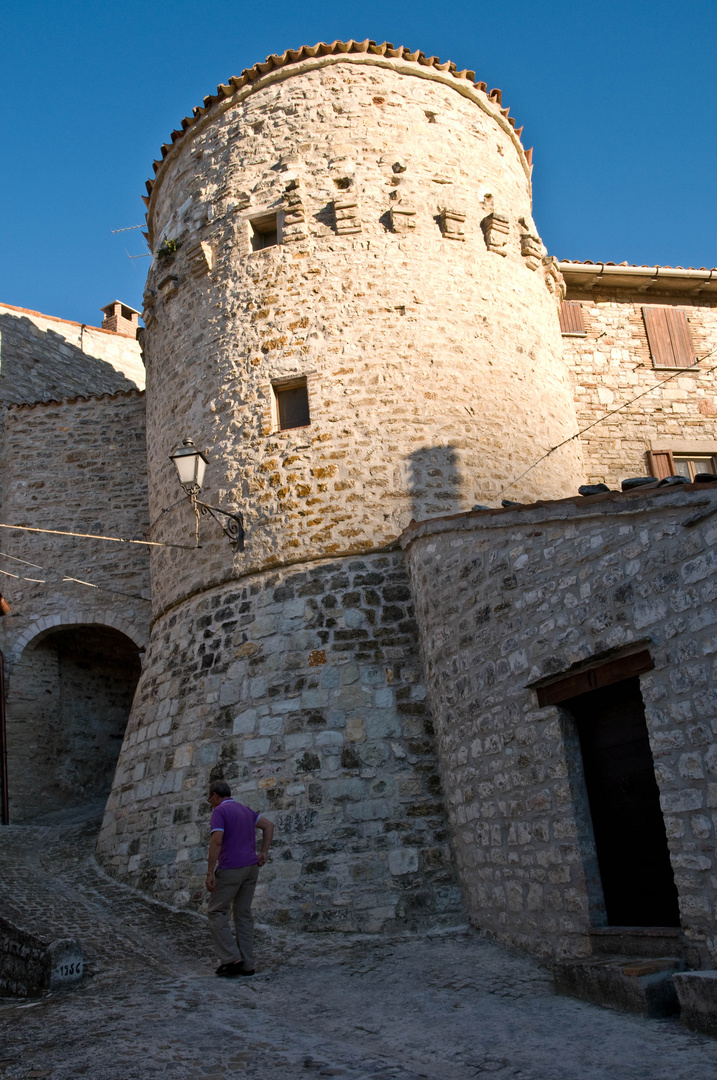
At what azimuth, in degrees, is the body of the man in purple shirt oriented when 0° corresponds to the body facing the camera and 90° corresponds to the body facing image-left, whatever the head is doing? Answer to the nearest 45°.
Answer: approximately 135°

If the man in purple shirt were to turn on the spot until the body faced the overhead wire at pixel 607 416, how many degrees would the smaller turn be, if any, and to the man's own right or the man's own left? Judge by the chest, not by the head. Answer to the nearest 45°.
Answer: approximately 90° to the man's own right
